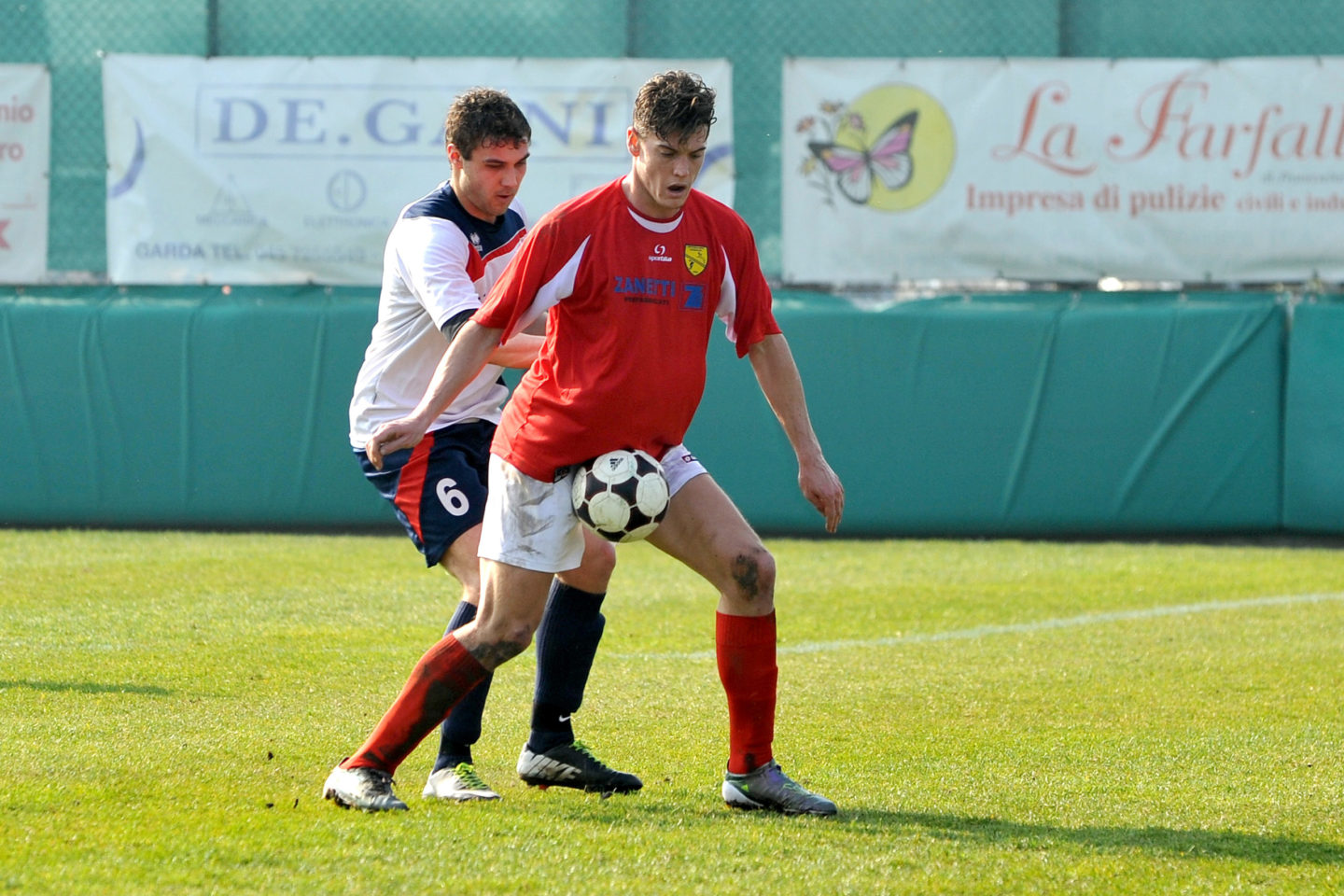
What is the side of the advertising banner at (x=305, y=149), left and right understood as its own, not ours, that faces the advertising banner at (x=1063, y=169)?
left

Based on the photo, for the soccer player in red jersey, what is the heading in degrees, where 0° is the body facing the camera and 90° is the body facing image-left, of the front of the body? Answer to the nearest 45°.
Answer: approximately 315°

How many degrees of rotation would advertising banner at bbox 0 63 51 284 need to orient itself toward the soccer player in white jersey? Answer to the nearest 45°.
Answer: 0° — it already faces them

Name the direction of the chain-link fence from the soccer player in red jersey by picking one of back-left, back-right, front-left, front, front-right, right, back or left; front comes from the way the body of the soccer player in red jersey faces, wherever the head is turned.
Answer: back-left

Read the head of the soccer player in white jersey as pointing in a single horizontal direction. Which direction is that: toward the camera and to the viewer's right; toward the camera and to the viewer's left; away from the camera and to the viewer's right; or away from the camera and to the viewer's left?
toward the camera and to the viewer's right

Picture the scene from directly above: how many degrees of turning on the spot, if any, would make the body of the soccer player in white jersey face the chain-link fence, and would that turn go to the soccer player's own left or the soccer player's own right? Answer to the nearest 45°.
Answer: approximately 135° to the soccer player's own left

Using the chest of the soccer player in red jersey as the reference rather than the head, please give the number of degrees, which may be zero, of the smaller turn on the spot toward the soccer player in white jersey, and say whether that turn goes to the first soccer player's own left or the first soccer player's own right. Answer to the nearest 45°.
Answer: approximately 180°

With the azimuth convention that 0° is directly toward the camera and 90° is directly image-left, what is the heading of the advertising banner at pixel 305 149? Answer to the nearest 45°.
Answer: approximately 0°

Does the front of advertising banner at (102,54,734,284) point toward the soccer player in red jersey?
yes
